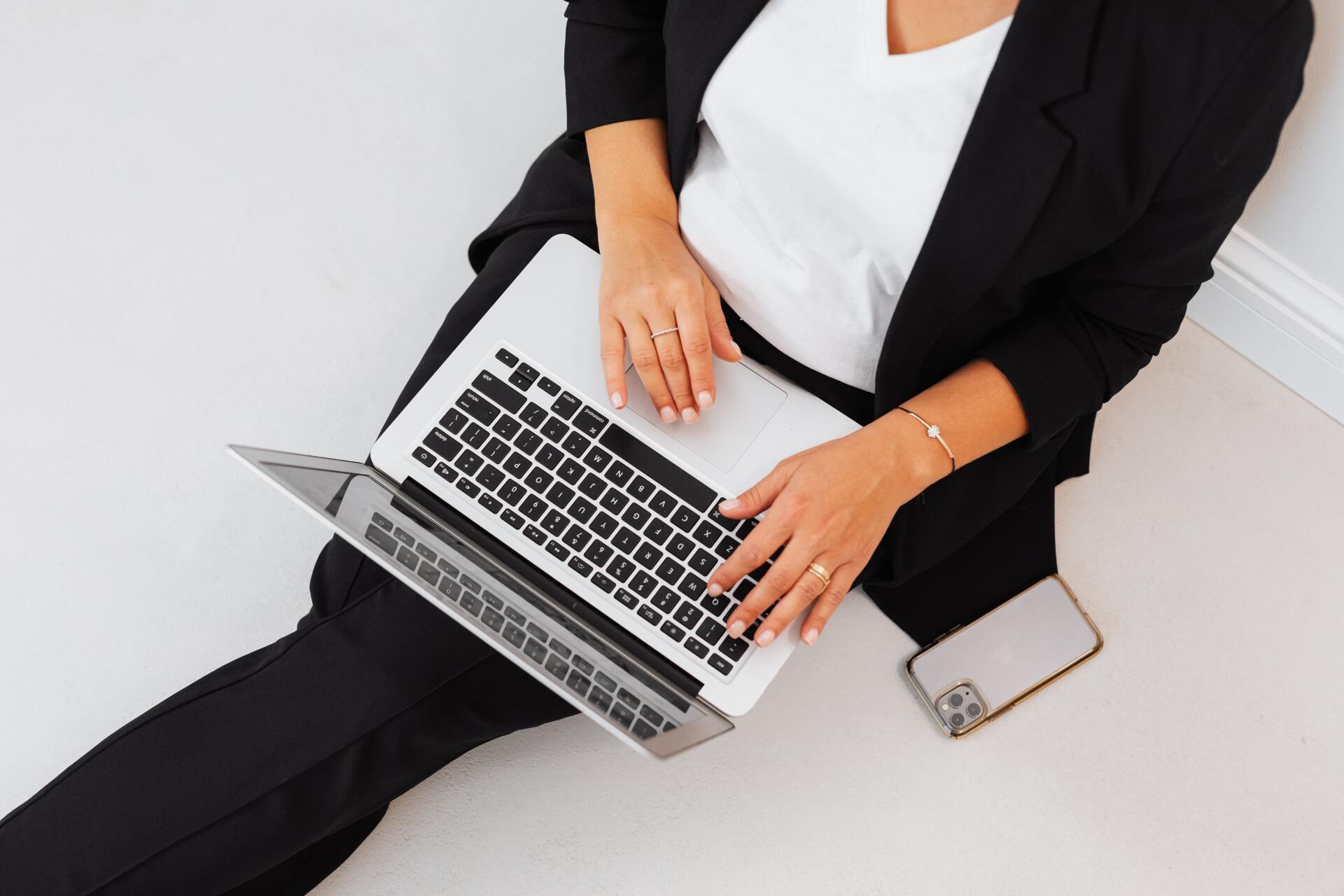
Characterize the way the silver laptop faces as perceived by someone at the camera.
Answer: facing away from the viewer and to the right of the viewer
